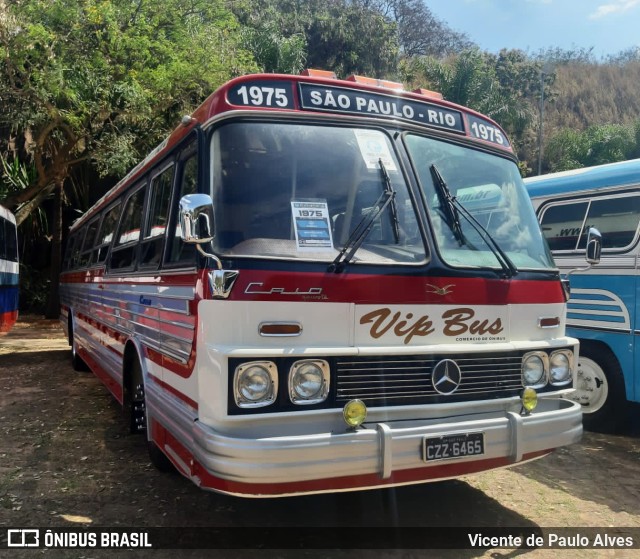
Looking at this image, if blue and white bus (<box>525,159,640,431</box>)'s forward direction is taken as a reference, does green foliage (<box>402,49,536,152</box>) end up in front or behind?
behind

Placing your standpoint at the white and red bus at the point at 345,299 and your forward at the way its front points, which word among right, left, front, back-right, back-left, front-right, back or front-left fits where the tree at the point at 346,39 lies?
back-left

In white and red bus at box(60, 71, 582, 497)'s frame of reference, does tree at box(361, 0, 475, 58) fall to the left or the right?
on its left

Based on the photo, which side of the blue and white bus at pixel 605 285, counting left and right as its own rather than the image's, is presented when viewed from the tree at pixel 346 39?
back

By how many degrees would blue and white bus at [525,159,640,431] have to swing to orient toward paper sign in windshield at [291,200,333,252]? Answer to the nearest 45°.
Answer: approximately 90° to its right

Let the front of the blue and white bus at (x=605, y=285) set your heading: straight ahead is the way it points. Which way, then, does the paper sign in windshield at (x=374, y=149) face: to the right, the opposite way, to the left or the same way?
the same way

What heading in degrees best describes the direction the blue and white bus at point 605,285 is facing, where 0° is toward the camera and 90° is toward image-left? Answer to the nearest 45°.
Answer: approximately 315°

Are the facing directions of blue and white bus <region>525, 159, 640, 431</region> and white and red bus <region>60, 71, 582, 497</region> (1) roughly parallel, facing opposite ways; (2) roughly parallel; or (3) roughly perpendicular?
roughly parallel

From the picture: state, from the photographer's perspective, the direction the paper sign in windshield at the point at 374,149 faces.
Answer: facing the viewer and to the right of the viewer

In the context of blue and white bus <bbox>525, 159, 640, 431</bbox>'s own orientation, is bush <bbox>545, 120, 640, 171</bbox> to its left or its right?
on its left

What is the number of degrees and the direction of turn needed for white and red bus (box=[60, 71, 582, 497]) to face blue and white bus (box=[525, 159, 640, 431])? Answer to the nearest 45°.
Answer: approximately 90° to its left

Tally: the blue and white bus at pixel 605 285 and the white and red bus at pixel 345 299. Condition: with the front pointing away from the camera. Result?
0

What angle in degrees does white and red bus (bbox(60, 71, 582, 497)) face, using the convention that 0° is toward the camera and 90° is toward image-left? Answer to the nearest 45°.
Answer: approximately 315°
